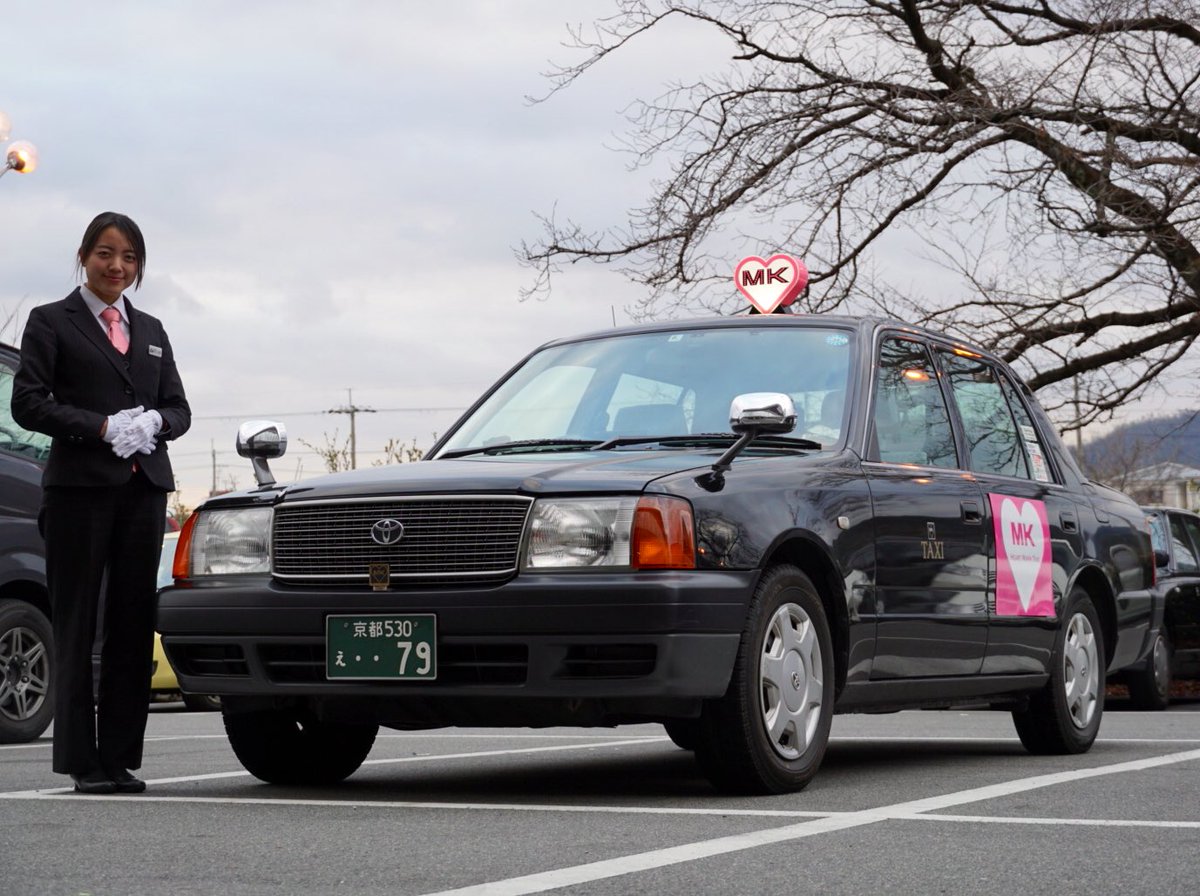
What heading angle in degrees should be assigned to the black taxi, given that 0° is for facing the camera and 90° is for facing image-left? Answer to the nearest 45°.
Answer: approximately 45°

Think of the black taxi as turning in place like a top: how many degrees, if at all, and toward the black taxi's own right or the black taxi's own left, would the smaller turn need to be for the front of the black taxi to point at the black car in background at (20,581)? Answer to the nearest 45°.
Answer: approximately 90° to the black taxi's own right

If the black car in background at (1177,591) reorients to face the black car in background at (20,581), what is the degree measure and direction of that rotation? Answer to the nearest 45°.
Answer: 0° — it already faces it

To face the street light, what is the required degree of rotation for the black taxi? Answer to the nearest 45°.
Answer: approximately 90° to its right

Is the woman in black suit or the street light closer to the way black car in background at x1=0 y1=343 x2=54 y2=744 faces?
the woman in black suit
